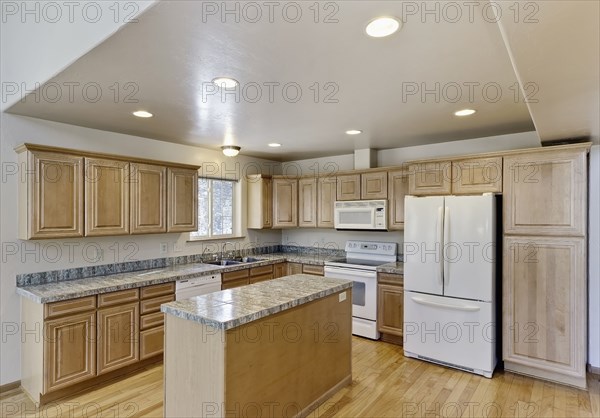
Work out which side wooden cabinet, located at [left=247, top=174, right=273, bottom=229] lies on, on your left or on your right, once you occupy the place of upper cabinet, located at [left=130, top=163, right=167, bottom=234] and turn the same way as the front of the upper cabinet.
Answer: on your left

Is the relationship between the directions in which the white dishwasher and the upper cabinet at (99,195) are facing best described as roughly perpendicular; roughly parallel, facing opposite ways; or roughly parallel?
roughly parallel

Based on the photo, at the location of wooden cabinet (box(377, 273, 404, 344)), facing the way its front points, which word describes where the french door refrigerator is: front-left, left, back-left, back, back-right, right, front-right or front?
left

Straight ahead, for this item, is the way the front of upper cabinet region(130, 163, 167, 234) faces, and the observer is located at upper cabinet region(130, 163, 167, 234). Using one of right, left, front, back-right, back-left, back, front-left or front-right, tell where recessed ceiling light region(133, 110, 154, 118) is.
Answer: front-right

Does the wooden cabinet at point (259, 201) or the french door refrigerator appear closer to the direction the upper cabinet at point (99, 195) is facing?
the french door refrigerator

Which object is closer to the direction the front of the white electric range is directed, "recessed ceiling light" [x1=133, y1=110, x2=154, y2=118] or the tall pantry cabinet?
the recessed ceiling light

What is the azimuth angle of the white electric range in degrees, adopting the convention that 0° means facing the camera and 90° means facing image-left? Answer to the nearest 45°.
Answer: approximately 45°

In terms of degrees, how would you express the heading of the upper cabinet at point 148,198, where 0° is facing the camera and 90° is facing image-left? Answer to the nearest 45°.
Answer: approximately 315°

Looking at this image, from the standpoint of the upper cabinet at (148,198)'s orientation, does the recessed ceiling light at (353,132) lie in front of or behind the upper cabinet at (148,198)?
in front

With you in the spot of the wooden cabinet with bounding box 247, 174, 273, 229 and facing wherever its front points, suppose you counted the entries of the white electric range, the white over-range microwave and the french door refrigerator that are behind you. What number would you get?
0

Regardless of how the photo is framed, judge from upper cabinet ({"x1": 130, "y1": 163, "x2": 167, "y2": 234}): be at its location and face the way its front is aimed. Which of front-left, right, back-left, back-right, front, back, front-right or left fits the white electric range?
front-left

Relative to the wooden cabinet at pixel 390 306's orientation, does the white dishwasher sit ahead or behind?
ahead

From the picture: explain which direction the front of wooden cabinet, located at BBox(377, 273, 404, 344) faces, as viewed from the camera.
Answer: facing the viewer and to the left of the viewer

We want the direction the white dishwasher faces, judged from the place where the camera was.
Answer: facing the viewer and to the right of the viewer

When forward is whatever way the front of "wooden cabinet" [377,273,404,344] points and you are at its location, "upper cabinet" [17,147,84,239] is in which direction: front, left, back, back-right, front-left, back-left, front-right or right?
front
